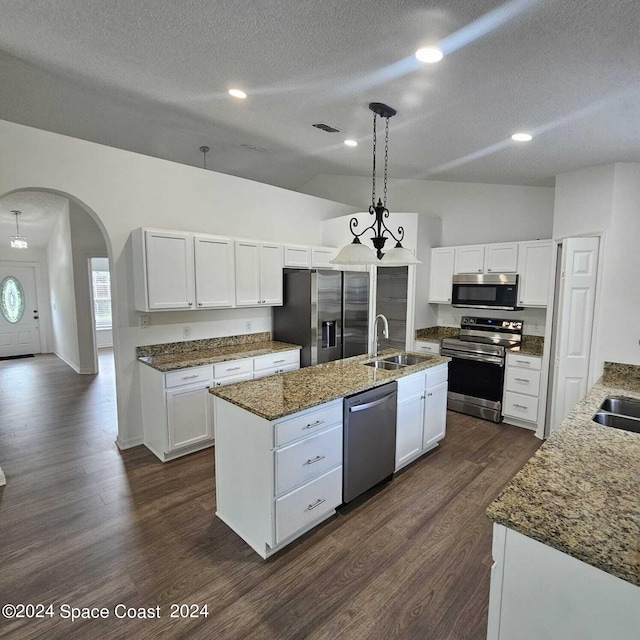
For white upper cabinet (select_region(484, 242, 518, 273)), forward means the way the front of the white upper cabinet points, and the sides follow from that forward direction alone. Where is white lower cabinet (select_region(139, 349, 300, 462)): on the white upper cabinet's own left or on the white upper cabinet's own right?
on the white upper cabinet's own right

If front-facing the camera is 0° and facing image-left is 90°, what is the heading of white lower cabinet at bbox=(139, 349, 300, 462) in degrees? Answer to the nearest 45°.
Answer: approximately 315°

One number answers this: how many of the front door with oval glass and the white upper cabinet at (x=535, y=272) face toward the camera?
2

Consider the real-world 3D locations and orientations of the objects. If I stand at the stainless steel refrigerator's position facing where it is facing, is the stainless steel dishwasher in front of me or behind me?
in front

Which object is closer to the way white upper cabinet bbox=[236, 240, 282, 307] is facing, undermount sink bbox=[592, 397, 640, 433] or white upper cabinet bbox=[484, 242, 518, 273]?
the undermount sink

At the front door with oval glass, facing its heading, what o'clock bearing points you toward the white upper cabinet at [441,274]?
The white upper cabinet is roughly at 11 o'clock from the front door with oval glass.

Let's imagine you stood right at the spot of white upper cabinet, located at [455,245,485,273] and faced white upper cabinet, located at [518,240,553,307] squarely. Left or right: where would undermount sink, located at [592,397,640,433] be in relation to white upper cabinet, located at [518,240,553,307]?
right

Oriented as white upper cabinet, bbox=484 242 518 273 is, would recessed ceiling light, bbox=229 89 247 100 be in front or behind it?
in front

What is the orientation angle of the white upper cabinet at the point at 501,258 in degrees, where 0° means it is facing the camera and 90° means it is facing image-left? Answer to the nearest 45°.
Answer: approximately 0°

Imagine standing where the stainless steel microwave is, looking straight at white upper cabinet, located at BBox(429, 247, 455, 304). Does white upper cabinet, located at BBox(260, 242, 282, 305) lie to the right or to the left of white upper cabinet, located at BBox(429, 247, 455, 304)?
left

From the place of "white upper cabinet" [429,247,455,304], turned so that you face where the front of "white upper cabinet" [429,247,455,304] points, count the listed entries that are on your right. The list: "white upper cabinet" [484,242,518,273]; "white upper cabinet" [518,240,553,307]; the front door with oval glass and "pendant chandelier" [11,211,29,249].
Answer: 2

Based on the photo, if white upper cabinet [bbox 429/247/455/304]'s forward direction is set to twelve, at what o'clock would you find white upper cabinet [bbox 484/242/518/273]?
white upper cabinet [bbox 484/242/518/273] is roughly at 10 o'clock from white upper cabinet [bbox 429/247/455/304].
